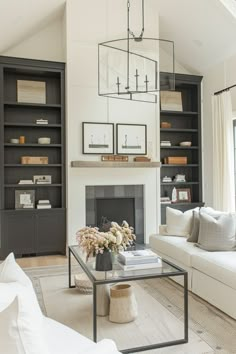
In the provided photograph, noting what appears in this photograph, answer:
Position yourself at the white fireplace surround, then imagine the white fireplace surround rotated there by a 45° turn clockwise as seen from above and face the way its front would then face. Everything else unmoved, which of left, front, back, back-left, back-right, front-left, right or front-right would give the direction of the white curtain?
back-left

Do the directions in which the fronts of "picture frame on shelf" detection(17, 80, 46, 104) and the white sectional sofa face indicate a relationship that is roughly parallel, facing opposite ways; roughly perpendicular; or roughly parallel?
roughly perpendicular

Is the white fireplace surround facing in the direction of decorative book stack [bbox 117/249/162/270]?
yes

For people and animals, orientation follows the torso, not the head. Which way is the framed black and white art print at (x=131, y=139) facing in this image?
toward the camera

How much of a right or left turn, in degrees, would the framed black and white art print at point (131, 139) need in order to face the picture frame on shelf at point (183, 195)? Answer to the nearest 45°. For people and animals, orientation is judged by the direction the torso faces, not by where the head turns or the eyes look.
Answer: approximately 135° to its left

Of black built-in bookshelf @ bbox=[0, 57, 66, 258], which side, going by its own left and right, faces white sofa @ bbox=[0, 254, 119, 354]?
front

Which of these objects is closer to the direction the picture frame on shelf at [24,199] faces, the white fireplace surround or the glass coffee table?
the glass coffee table

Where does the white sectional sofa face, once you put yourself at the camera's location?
facing the viewer and to the left of the viewer

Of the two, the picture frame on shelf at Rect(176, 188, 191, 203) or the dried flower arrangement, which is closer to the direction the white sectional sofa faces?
the dried flower arrangement

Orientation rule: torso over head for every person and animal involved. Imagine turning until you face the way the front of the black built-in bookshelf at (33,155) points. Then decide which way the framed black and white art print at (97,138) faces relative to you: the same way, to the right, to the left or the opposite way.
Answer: the same way

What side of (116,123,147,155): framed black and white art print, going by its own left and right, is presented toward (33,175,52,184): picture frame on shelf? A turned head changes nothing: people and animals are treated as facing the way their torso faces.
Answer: right

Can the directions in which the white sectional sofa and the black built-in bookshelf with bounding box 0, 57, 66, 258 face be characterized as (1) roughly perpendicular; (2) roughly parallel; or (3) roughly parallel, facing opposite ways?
roughly perpendicular

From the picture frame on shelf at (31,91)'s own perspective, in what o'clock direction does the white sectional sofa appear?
The white sectional sofa is roughly at 11 o'clock from the picture frame on shelf.

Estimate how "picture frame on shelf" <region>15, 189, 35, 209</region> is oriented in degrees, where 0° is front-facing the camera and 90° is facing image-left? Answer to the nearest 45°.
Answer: approximately 0°

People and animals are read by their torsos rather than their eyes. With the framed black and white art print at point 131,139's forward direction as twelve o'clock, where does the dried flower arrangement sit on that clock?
The dried flower arrangement is roughly at 12 o'clock from the framed black and white art print.

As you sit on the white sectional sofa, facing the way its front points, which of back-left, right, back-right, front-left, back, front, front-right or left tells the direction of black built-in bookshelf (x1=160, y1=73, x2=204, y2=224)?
back-right

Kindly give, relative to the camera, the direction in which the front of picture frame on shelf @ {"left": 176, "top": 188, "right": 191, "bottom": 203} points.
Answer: facing the viewer

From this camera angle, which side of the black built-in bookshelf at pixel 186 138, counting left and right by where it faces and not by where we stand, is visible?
front

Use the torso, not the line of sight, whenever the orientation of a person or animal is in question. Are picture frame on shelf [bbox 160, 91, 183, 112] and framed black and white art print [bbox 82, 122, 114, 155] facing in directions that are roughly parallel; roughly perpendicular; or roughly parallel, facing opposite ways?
roughly parallel

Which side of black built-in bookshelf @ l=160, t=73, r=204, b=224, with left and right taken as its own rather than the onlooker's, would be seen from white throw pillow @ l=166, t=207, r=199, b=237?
front

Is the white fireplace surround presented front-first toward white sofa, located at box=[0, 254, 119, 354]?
yes

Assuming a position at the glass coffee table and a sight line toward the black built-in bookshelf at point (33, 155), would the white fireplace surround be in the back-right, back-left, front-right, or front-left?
front-right
